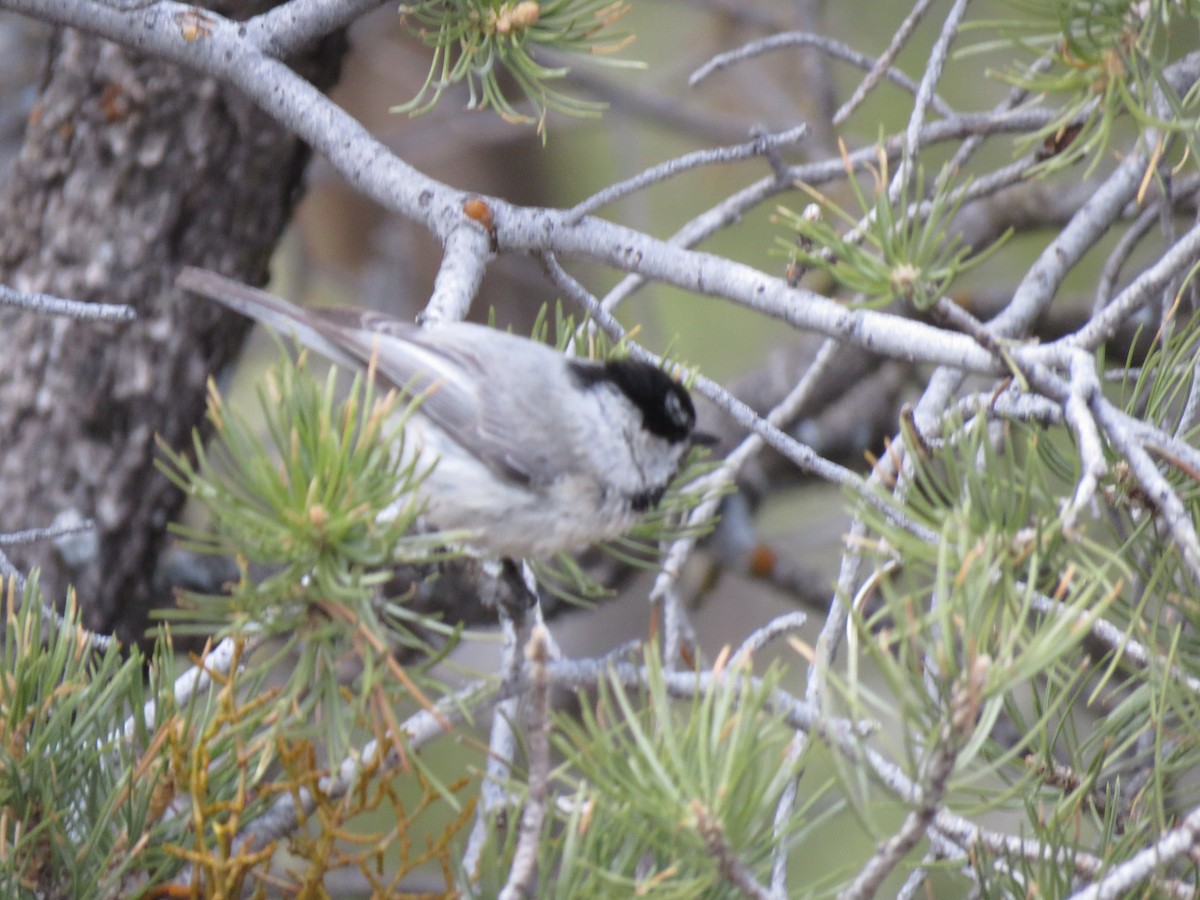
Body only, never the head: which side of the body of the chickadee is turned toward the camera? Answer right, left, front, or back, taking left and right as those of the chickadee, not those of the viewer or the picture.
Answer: right

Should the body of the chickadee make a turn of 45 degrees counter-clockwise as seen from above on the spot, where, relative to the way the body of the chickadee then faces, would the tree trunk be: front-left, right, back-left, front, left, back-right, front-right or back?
left
